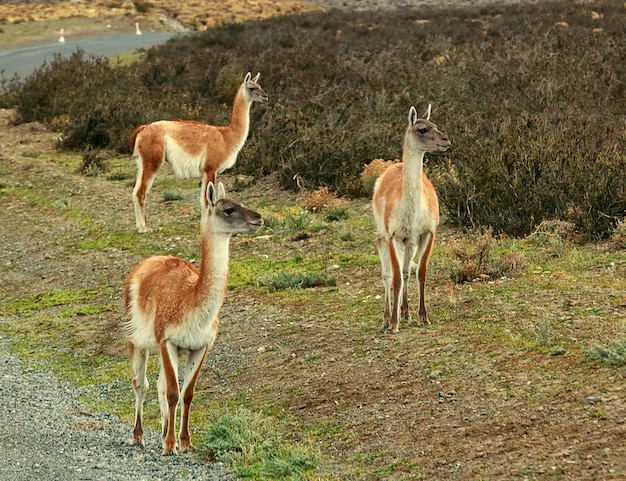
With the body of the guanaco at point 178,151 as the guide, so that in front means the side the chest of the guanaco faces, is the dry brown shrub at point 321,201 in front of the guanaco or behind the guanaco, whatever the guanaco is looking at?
in front

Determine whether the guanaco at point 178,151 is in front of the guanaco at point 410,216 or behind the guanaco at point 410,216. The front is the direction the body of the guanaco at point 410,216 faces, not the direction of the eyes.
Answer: behind

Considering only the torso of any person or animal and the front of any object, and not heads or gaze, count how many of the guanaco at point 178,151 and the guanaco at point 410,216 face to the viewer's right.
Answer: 1

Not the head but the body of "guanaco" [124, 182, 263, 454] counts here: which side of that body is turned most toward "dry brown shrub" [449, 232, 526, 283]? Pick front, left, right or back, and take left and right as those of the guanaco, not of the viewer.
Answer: left

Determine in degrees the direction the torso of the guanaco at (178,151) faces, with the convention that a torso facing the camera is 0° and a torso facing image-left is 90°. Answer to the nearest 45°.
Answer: approximately 270°

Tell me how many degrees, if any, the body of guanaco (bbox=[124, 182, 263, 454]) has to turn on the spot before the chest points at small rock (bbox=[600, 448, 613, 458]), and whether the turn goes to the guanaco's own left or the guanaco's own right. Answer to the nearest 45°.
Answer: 0° — it already faces it

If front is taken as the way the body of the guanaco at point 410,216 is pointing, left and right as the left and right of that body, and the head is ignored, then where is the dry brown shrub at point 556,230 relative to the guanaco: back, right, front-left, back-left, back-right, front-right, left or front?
back-left

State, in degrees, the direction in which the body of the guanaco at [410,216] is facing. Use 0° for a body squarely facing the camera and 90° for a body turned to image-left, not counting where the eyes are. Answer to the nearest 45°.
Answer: approximately 0°

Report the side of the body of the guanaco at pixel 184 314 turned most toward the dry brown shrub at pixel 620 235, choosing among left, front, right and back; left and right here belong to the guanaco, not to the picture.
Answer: left

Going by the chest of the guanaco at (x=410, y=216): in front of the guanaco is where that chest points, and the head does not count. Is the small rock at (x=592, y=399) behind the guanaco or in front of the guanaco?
in front

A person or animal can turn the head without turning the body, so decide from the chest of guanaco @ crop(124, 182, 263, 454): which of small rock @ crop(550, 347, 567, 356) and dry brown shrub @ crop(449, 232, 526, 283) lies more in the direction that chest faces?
the small rock

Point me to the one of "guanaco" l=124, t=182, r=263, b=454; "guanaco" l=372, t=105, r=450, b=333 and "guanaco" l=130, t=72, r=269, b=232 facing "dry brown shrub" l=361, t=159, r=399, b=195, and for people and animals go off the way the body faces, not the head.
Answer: "guanaco" l=130, t=72, r=269, b=232

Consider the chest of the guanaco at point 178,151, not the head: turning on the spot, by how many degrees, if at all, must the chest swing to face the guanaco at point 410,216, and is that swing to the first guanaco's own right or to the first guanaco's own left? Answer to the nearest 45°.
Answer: approximately 90° to the first guanaco's own right

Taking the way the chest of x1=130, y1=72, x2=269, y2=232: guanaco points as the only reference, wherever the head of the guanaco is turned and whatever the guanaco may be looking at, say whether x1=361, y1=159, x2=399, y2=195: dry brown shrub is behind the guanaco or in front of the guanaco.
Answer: in front

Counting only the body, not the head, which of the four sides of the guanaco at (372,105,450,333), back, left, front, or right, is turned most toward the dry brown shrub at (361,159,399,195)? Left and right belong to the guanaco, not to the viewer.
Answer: back
